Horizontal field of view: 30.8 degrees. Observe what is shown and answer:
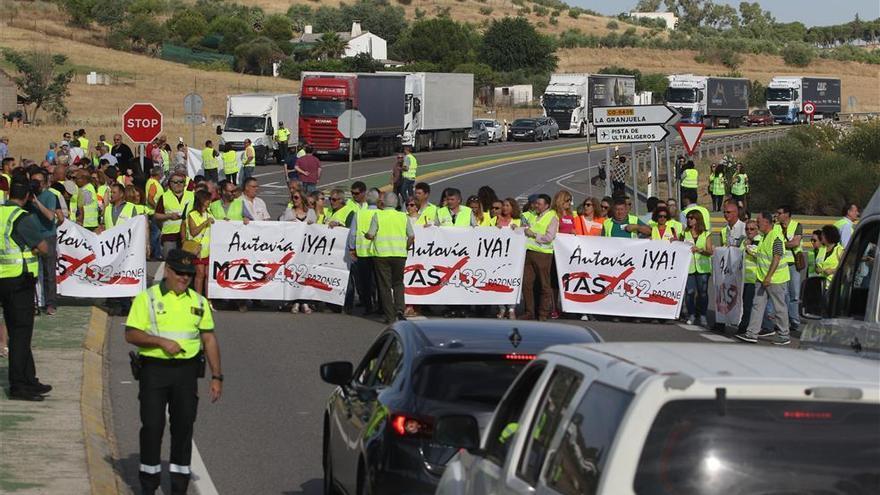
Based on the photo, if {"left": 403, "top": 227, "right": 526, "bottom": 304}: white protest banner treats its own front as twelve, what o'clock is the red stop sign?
The red stop sign is roughly at 5 o'clock from the white protest banner.

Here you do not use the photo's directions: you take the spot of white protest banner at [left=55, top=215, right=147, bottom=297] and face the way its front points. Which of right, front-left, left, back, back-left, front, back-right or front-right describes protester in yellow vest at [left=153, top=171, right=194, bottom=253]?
back-left

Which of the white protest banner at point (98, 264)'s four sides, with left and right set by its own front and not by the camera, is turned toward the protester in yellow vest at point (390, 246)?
left

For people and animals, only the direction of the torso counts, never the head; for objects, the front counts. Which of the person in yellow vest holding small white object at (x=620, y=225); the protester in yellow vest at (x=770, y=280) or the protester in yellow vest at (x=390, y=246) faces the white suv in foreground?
the person in yellow vest holding small white object

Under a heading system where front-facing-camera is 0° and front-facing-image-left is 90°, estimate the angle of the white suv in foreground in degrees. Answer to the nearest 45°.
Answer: approximately 135°

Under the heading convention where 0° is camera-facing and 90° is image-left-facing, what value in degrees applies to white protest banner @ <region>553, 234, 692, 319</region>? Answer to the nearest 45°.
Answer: approximately 0°
